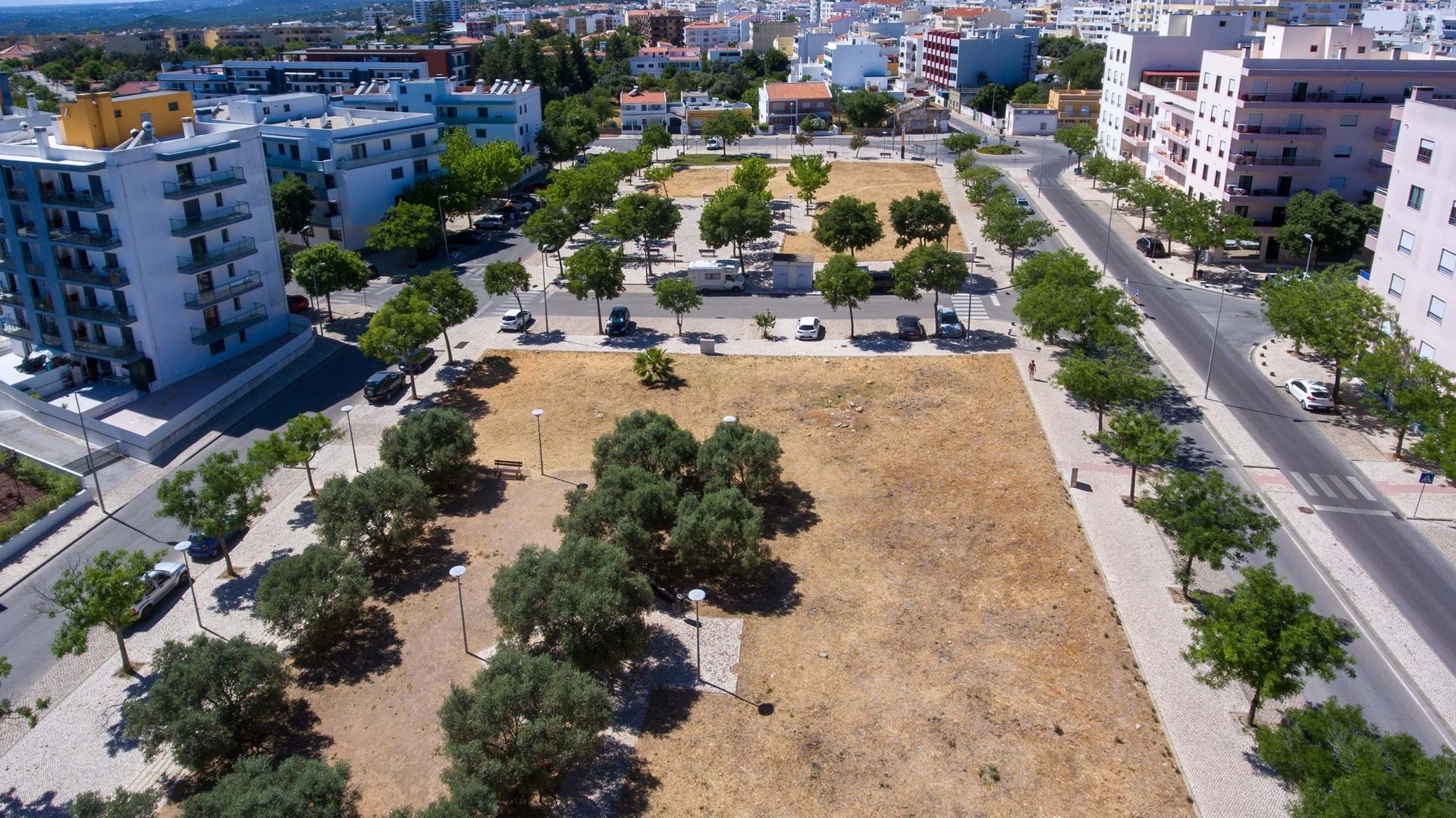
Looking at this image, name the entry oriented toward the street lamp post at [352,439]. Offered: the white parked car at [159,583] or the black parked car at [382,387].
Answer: the white parked car

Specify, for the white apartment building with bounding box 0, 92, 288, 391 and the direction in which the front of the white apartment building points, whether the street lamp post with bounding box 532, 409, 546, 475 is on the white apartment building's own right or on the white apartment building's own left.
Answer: on the white apartment building's own left

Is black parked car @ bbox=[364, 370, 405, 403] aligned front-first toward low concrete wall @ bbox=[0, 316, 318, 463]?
no

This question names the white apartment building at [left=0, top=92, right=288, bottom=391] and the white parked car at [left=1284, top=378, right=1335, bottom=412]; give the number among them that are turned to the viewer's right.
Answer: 0

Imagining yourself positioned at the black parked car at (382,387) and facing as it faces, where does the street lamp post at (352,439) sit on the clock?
The street lamp post is roughly at 5 o'clock from the black parked car.

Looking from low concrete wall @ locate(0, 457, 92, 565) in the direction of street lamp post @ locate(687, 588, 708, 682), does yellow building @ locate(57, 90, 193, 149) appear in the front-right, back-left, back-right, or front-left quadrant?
back-left

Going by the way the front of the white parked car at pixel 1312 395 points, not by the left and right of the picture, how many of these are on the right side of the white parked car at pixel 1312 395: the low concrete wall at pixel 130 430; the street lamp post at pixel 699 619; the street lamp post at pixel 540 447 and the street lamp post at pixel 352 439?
0

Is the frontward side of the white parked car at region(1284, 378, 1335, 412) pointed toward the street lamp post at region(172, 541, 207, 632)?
no

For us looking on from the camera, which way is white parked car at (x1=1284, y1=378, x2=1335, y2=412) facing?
facing away from the viewer and to the left of the viewer

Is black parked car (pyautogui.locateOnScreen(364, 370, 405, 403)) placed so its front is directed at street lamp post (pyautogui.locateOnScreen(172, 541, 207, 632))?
no

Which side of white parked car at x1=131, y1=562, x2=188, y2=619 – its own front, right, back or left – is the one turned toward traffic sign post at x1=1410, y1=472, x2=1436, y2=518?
right

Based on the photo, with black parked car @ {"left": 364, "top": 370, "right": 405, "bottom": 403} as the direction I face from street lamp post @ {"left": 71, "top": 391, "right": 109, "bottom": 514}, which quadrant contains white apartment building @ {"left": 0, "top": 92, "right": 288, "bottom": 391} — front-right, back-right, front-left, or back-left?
front-left

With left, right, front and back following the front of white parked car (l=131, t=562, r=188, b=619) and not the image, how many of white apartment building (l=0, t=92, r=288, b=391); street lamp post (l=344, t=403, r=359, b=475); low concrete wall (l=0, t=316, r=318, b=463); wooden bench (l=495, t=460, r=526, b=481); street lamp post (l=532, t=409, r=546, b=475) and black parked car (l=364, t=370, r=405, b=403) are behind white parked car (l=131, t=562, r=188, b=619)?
0

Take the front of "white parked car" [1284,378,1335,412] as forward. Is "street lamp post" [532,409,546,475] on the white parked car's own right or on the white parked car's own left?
on the white parked car's own left

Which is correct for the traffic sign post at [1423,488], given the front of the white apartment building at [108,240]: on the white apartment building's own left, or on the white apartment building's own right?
on the white apartment building's own left

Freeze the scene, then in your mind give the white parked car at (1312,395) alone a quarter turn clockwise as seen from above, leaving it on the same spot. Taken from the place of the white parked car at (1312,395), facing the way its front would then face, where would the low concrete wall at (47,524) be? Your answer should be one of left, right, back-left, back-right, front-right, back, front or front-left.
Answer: back
